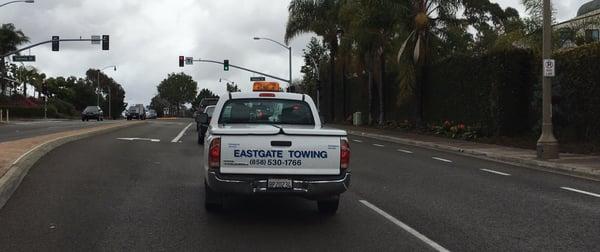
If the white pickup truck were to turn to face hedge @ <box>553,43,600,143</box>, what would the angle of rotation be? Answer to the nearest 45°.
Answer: approximately 45° to its right

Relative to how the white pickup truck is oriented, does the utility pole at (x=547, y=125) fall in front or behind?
in front

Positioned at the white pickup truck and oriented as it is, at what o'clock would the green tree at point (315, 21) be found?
The green tree is roughly at 12 o'clock from the white pickup truck.

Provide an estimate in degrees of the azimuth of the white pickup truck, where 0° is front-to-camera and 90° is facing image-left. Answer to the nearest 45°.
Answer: approximately 180°

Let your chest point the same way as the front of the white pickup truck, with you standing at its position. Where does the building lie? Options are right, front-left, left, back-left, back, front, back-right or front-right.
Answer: front-right

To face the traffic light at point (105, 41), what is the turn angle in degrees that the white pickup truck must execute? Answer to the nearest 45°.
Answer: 0° — it already faces it

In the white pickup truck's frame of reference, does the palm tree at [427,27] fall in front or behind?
in front

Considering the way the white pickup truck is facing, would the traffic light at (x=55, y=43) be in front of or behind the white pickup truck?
in front
